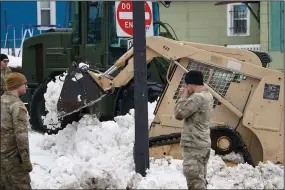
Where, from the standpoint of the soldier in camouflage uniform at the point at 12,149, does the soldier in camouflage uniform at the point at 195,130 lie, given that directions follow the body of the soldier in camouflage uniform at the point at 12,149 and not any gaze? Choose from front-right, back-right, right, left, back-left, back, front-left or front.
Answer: front-right

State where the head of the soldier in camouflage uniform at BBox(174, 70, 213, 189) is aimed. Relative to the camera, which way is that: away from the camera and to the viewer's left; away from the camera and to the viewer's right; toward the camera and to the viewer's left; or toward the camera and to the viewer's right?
away from the camera and to the viewer's left

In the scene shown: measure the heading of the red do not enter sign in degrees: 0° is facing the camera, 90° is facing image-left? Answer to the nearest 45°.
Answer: approximately 0°

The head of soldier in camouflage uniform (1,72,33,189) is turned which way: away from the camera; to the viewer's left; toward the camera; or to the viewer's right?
to the viewer's right

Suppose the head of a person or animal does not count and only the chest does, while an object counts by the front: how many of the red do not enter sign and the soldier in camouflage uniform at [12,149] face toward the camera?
1

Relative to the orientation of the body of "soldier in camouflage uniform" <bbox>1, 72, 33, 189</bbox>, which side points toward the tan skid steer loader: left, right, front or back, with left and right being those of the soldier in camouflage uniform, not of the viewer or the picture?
front

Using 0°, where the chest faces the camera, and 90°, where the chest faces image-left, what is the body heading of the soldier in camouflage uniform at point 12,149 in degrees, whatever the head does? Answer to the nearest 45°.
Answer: approximately 225°
